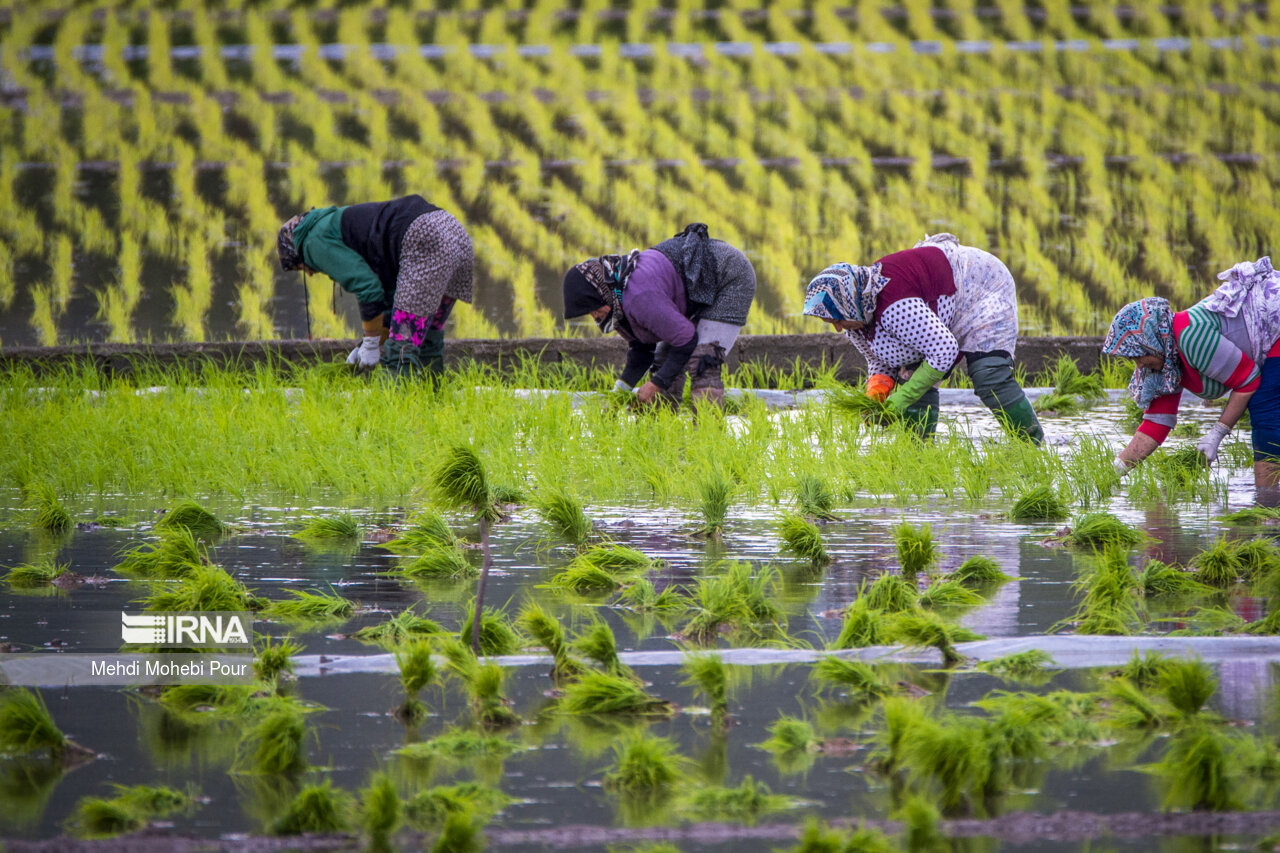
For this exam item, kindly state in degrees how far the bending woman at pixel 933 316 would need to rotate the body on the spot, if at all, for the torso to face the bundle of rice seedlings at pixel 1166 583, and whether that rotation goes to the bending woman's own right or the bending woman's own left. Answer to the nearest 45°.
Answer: approximately 90° to the bending woman's own left

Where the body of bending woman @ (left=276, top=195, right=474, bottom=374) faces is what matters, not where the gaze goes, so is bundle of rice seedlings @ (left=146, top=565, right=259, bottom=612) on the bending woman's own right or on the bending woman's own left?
on the bending woman's own left

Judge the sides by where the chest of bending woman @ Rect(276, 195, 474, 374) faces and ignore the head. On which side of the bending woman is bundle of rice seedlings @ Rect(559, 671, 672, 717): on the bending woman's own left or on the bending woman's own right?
on the bending woman's own left

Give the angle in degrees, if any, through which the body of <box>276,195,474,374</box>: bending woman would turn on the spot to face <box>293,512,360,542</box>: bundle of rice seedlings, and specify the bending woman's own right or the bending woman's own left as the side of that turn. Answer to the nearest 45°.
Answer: approximately 90° to the bending woman's own left

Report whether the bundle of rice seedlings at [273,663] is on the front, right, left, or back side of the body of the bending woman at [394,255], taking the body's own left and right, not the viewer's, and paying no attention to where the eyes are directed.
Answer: left

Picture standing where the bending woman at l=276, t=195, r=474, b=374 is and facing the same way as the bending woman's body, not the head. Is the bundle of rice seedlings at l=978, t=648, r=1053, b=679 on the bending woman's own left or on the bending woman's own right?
on the bending woman's own left

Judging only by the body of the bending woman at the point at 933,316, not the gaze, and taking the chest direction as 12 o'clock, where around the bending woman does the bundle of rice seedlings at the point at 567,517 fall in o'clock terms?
The bundle of rice seedlings is roughly at 10 o'clock from the bending woman.

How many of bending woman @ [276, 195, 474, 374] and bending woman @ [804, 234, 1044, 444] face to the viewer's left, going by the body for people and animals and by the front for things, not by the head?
2

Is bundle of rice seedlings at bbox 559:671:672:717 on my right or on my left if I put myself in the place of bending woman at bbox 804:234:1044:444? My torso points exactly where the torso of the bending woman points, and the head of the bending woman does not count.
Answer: on my left

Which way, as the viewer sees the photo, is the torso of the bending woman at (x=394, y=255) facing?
to the viewer's left

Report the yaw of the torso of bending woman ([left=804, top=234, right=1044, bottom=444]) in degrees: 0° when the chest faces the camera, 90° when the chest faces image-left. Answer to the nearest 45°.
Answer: approximately 90°

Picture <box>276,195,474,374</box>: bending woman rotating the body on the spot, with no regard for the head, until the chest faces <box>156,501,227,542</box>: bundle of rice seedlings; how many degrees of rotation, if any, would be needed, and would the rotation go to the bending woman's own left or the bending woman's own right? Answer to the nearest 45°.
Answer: approximately 90° to the bending woman's own left
